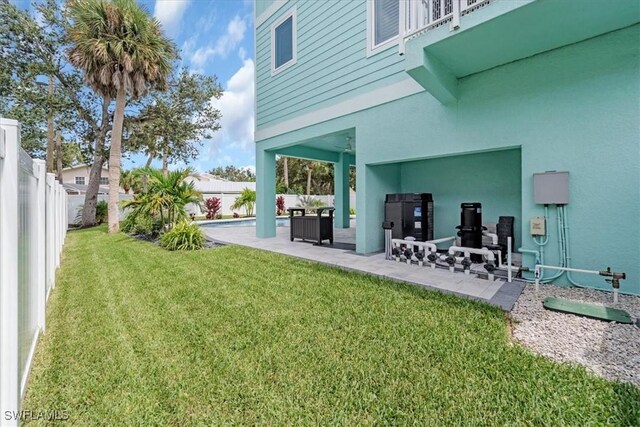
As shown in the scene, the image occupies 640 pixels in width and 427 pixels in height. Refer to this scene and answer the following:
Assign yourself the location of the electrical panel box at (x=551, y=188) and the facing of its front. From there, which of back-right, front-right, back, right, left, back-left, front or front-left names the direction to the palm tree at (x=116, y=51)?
right

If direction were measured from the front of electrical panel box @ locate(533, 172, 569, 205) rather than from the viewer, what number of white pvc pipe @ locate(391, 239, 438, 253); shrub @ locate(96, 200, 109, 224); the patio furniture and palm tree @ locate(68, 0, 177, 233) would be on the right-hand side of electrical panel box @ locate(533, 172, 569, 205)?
4

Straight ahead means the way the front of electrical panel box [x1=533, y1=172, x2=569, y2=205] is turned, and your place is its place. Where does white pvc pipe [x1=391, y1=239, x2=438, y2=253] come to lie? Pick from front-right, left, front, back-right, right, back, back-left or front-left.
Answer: right

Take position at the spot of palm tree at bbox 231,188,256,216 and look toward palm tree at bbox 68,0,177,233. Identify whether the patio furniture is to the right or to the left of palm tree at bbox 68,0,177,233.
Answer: left

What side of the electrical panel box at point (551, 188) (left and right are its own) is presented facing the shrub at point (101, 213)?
right

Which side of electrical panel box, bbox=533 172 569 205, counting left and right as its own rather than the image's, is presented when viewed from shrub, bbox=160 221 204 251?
right

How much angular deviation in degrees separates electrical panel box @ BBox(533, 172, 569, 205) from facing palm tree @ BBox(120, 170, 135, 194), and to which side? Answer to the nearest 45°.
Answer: approximately 90° to its right

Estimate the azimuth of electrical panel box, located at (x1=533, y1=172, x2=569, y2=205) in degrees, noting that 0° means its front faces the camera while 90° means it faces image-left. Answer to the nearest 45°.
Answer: approximately 0°
